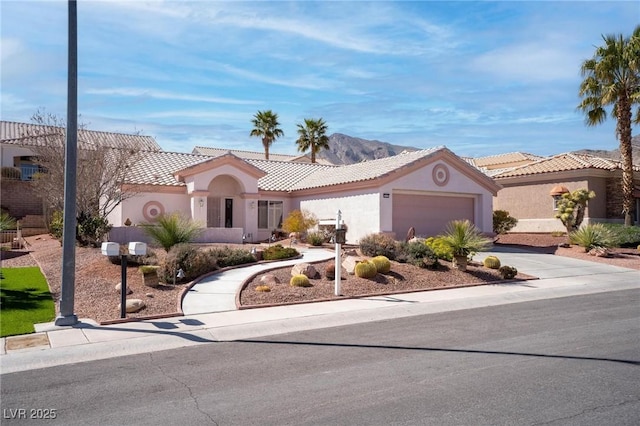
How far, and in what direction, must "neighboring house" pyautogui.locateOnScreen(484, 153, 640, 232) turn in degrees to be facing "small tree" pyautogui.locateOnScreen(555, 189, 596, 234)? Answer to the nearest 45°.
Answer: approximately 45° to its right

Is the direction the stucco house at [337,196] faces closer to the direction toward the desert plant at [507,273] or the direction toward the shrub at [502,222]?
the desert plant

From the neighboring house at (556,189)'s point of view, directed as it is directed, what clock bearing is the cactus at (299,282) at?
The cactus is roughly at 2 o'clock from the neighboring house.

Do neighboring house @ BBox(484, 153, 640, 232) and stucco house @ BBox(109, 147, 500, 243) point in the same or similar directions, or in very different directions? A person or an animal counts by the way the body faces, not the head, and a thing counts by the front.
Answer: same or similar directions

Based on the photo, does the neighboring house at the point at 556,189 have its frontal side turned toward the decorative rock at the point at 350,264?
no

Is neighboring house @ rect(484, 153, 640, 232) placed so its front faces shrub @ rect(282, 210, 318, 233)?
no

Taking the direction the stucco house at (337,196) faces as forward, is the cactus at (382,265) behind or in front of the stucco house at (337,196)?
in front

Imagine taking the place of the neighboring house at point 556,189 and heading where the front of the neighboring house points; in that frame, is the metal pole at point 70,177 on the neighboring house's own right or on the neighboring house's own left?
on the neighboring house's own right

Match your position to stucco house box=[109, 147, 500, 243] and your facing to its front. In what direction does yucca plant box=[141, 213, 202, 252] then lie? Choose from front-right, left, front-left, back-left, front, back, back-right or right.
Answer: right

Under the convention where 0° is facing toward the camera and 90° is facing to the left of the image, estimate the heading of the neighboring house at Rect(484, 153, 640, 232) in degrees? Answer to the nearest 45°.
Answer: approximately 315°

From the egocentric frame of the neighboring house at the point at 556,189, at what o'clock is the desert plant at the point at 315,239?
The desert plant is roughly at 3 o'clock from the neighboring house.

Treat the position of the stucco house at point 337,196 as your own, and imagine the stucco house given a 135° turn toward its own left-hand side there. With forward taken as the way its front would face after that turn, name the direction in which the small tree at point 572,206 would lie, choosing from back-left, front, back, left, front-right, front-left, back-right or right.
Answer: right

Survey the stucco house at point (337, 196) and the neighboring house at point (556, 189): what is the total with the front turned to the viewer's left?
0

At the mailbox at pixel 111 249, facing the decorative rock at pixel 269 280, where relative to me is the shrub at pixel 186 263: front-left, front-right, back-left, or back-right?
front-left

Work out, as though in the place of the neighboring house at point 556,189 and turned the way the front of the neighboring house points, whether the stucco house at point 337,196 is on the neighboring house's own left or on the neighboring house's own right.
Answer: on the neighboring house's own right

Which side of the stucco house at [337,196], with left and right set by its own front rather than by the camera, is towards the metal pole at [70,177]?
front

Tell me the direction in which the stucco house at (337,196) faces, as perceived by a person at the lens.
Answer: facing the viewer and to the right of the viewer

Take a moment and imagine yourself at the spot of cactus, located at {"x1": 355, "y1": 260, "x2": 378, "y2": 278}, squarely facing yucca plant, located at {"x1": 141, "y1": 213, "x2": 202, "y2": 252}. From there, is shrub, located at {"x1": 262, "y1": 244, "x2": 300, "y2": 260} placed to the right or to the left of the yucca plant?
right

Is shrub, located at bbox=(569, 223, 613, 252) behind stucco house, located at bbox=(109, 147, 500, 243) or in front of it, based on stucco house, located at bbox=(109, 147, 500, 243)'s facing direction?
in front
